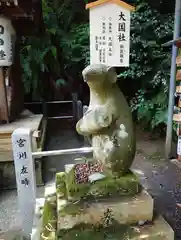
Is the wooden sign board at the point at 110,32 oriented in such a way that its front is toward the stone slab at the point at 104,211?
yes

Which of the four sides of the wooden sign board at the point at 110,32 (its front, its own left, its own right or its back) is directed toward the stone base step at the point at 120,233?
front

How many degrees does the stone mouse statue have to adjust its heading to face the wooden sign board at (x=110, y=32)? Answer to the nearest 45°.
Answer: approximately 90° to its right

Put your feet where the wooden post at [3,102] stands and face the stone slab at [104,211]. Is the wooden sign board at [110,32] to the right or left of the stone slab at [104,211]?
left

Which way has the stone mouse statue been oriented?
to the viewer's left

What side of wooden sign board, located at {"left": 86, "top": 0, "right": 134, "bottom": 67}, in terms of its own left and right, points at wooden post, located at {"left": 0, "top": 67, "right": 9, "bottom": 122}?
right

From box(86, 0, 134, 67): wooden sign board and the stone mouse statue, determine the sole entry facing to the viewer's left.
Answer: the stone mouse statue

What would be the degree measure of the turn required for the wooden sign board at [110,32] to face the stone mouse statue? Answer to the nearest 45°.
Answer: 0° — it already faces it

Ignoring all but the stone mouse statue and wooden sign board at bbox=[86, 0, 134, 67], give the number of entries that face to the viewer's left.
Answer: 1

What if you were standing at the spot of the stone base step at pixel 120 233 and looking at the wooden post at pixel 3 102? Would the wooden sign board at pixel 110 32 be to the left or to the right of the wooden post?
right

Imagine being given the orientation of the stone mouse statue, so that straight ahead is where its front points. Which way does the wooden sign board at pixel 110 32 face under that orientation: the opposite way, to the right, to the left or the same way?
to the left

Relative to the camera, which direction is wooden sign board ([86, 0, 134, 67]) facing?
toward the camera
